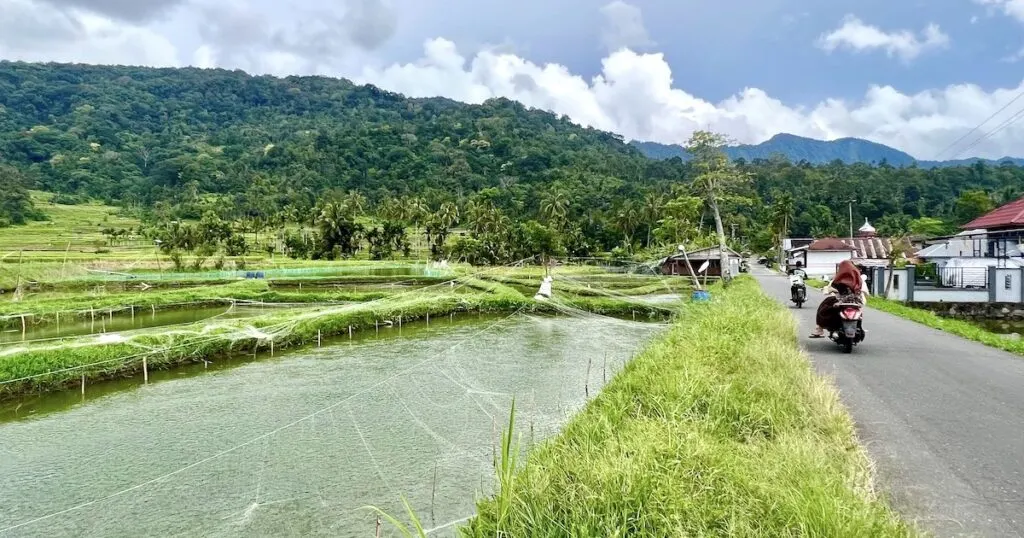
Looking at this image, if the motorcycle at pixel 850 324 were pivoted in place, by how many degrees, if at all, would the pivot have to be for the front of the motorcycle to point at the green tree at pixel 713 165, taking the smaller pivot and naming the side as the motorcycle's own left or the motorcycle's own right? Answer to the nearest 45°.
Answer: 0° — it already faces it

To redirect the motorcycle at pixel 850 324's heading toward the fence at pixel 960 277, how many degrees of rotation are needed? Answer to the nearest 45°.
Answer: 0° — it already faces it

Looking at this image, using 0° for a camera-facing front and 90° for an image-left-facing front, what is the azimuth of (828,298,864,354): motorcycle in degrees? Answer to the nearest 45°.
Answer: approximately 180°

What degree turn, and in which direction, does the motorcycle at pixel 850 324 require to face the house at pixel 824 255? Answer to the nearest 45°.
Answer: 0° — it already faces it

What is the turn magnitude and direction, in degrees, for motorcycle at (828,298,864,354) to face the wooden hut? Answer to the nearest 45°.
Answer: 0° — it already faces it
